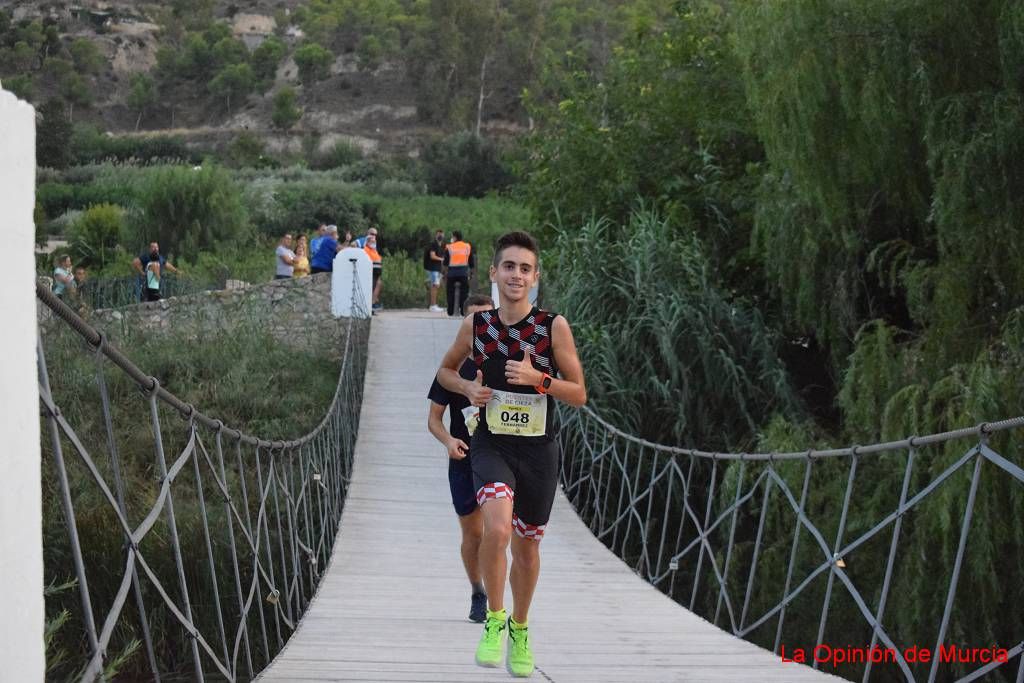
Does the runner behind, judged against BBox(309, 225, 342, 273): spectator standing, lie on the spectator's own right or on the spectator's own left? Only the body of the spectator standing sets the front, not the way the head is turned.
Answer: on the spectator's own right

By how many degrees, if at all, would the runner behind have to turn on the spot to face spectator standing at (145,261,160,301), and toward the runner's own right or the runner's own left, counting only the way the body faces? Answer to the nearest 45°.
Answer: approximately 180°

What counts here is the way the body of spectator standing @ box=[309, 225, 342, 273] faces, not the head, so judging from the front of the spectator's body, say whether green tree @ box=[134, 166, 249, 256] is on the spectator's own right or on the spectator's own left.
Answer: on the spectator's own left

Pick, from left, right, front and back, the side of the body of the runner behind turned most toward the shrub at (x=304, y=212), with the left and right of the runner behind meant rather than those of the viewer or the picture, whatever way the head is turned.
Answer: back

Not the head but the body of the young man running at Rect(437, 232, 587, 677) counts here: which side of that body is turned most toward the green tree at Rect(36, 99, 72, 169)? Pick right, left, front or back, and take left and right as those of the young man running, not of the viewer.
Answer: back
